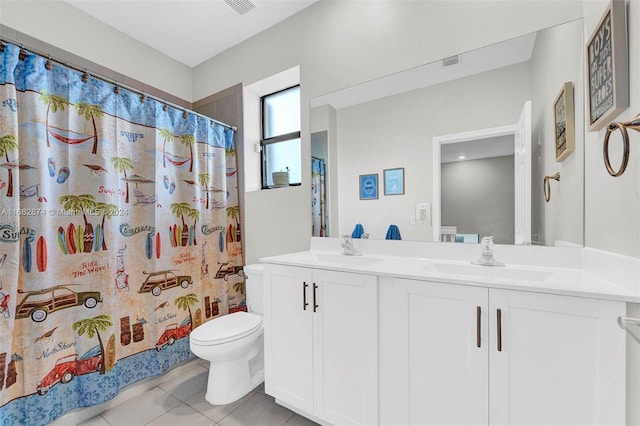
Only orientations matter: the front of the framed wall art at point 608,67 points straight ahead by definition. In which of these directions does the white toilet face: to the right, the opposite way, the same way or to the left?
to the left

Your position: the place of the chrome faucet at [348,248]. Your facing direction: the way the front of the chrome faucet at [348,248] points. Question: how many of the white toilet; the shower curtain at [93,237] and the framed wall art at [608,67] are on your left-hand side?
1

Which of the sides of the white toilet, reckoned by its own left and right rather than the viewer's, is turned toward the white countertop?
left

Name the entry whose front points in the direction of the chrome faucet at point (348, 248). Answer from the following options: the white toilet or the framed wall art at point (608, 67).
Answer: the framed wall art

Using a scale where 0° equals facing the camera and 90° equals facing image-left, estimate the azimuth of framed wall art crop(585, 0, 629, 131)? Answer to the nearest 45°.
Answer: approximately 90°

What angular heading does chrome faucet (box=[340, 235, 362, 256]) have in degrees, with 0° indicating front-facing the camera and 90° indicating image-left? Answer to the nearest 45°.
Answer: approximately 45°

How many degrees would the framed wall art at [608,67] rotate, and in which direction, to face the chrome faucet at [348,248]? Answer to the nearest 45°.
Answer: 0° — it already faces it
